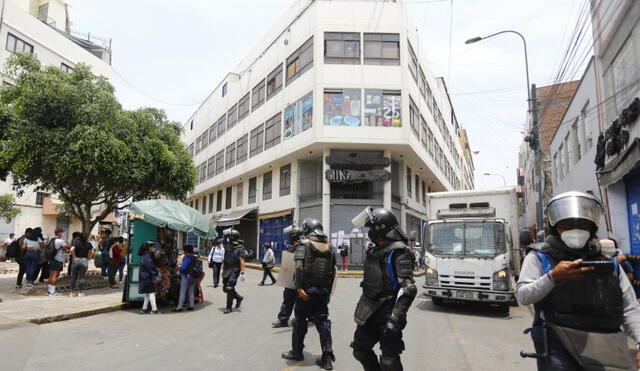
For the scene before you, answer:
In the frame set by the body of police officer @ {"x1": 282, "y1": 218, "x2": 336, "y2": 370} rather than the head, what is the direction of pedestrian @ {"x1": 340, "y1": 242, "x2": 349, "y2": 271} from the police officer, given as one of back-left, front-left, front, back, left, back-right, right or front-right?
front-right

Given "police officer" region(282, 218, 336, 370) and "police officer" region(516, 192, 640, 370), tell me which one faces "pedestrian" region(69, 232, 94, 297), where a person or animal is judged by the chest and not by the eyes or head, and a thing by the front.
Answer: "police officer" region(282, 218, 336, 370)

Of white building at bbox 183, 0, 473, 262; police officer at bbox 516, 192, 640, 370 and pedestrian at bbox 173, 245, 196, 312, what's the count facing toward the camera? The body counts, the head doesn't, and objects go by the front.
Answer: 2

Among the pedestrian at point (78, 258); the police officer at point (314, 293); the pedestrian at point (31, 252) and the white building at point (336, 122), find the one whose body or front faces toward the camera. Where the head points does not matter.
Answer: the white building

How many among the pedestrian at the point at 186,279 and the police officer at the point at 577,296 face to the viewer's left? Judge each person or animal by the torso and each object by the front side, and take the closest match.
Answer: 1

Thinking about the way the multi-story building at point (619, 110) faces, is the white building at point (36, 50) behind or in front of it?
in front

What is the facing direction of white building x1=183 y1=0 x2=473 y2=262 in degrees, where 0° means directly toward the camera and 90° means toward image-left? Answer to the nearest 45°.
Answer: approximately 0°

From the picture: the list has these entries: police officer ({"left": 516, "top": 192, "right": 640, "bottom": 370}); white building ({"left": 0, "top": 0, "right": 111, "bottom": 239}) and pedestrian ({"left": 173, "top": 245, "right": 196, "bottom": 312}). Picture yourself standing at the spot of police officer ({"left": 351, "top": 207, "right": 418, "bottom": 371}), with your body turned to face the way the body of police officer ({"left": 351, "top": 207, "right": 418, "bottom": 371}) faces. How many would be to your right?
2

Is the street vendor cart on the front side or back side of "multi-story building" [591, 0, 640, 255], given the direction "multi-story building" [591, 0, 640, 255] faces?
on the front side

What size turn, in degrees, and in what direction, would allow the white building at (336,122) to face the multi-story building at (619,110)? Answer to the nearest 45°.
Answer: approximately 45° to its left

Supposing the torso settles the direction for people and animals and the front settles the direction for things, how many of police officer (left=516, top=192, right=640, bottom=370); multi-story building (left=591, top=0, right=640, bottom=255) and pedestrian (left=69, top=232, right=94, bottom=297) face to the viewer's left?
1
